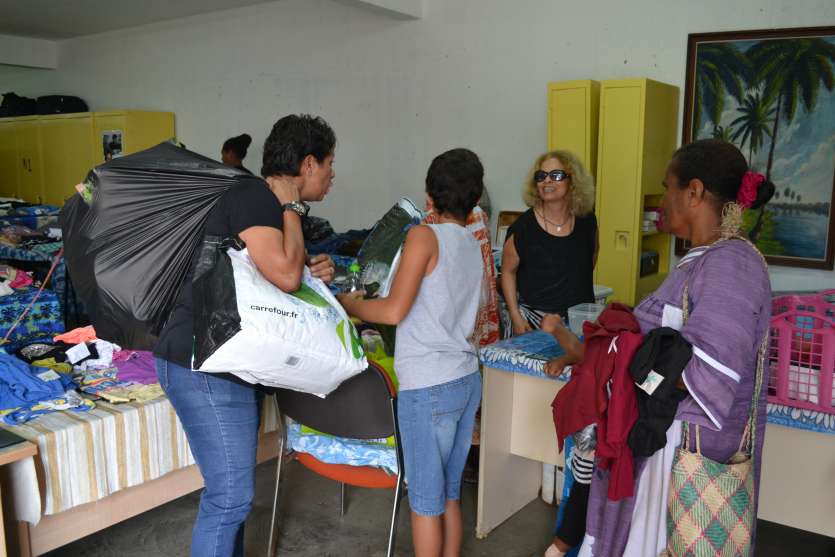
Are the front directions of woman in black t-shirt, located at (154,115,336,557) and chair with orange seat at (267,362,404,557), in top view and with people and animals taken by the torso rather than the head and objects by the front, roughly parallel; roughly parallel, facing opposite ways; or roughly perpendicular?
roughly perpendicular

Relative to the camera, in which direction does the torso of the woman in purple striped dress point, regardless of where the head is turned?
to the viewer's left

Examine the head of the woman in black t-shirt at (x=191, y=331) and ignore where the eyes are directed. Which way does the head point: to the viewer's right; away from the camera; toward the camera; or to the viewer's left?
to the viewer's right

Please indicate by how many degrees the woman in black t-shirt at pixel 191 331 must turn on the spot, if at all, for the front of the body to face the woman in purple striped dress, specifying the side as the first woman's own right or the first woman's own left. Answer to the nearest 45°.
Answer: approximately 45° to the first woman's own right

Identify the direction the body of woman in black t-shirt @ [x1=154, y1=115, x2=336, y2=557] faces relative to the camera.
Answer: to the viewer's right

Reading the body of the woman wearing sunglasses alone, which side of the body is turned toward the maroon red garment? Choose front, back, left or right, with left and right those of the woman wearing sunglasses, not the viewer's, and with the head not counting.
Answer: front

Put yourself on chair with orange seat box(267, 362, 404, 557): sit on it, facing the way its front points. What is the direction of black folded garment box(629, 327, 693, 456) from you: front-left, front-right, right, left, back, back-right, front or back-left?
back-right

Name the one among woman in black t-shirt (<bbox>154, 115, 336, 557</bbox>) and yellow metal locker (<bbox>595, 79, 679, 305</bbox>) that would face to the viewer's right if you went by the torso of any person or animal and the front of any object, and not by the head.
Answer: the woman in black t-shirt

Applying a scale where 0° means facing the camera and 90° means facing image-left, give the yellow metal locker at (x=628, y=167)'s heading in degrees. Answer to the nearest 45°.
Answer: approximately 45°

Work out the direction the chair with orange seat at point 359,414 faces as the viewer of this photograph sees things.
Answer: facing away from the viewer

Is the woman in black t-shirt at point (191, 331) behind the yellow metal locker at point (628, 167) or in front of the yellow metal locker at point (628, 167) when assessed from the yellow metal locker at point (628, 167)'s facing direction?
in front

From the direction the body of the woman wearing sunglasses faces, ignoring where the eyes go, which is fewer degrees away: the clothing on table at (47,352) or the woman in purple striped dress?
the woman in purple striped dress
